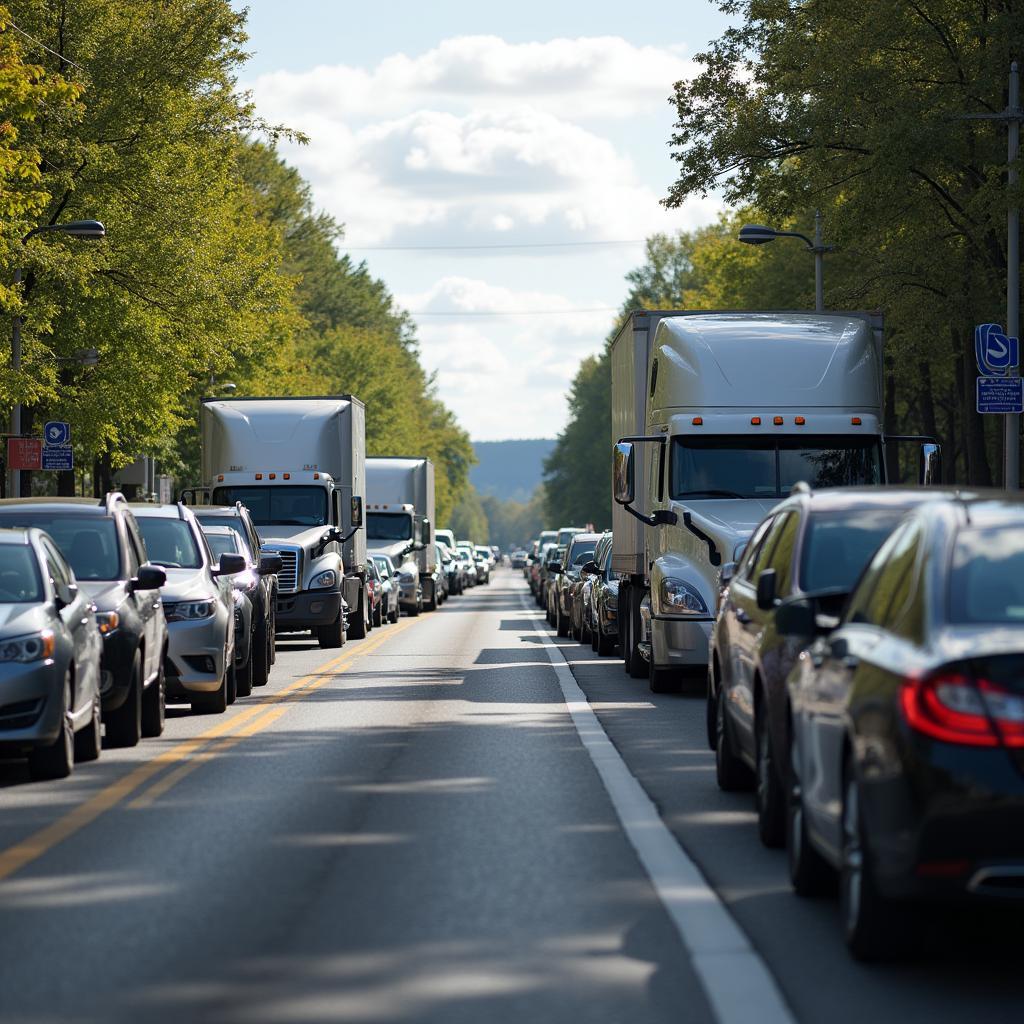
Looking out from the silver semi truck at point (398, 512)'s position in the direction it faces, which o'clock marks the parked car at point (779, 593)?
The parked car is roughly at 12 o'clock from the silver semi truck.

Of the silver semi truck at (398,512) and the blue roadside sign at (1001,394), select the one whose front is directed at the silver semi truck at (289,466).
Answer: the silver semi truck at (398,512)

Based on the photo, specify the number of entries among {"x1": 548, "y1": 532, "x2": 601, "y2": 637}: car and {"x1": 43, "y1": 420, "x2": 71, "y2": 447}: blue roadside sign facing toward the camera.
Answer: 2

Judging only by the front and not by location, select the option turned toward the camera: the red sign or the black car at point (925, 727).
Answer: the red sign

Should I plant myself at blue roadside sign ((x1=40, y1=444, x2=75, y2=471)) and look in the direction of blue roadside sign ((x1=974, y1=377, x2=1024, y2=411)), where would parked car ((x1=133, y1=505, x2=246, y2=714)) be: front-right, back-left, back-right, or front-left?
front-right

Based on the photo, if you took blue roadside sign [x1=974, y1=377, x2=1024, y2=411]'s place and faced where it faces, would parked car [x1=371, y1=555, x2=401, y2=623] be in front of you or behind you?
behind

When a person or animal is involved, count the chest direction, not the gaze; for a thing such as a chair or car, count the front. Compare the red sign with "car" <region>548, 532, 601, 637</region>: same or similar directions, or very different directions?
same or similar directions

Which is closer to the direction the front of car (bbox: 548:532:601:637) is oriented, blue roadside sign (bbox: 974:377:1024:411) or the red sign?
the blue roadside sign

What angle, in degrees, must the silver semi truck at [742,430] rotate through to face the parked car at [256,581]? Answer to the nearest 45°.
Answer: approximately 90° to its right

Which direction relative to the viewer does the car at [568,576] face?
toward the camera

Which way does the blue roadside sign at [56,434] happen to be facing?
toward the camera

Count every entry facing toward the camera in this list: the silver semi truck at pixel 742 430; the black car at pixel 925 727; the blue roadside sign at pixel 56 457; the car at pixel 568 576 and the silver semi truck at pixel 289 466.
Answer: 4

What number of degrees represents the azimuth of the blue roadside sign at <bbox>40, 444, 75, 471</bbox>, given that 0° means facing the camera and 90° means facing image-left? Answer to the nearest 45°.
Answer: approximately 0°

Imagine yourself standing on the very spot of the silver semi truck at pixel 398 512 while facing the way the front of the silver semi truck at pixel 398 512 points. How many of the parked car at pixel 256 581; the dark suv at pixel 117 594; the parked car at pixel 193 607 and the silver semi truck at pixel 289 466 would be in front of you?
4

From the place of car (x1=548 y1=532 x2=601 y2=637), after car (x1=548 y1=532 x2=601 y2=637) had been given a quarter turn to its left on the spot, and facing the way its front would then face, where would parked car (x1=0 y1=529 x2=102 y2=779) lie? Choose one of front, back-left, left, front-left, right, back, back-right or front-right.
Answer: right
